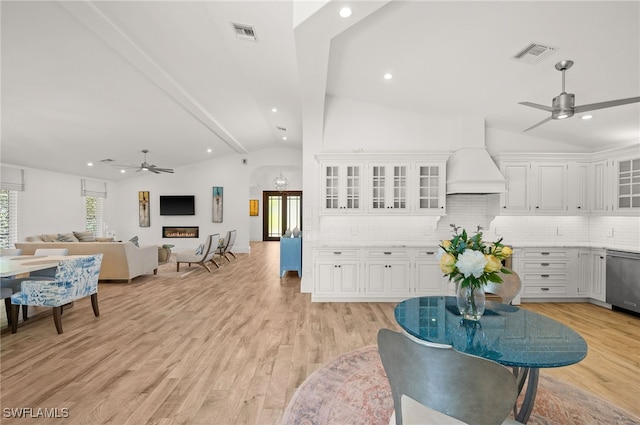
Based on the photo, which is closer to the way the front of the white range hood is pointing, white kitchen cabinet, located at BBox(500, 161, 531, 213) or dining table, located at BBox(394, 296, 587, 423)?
the dining table

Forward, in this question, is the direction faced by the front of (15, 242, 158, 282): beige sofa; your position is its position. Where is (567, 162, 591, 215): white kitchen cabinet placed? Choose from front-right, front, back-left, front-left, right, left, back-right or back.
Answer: right

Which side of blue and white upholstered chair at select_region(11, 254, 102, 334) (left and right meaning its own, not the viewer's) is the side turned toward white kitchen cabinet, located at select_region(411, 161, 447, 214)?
back

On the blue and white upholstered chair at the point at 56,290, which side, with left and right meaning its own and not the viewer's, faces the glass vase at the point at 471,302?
back

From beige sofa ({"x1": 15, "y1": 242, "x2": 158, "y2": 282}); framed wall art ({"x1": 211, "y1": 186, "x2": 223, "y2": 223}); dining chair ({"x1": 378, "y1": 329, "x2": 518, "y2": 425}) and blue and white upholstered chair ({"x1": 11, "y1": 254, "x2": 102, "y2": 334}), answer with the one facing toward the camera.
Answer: the framed wall art

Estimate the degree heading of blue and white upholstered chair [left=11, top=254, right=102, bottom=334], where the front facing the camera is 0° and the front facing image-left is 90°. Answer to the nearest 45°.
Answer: approximately 135°

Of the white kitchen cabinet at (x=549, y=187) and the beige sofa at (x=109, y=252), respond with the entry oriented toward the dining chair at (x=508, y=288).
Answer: the white kitchen cabinet

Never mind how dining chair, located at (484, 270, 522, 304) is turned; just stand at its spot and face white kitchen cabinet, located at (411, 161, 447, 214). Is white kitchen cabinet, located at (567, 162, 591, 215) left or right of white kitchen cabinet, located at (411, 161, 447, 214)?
right

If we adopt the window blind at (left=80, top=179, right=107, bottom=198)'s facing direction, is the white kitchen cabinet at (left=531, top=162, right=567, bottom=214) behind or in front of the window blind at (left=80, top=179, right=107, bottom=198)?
in front

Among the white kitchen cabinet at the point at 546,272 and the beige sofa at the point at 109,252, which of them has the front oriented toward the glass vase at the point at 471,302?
the white kitchen cabinet

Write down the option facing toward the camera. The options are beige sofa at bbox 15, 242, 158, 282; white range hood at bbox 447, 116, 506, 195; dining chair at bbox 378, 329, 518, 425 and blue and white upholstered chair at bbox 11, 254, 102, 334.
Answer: the white range hood

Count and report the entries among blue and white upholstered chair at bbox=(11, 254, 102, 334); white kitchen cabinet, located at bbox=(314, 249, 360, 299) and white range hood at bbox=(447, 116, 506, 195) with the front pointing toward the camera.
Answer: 2

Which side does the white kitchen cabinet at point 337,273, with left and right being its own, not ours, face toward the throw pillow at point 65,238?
right

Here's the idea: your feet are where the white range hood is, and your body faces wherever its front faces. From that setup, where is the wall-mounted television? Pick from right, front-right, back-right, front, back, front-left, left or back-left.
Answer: right

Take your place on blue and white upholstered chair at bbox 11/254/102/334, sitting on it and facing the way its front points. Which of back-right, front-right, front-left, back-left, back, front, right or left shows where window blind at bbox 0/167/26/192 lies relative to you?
front-right
